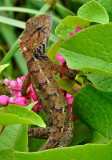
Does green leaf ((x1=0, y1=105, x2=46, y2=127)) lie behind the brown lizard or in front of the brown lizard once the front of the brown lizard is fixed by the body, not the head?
behind

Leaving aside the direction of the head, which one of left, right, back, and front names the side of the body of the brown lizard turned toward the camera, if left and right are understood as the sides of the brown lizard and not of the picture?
back
